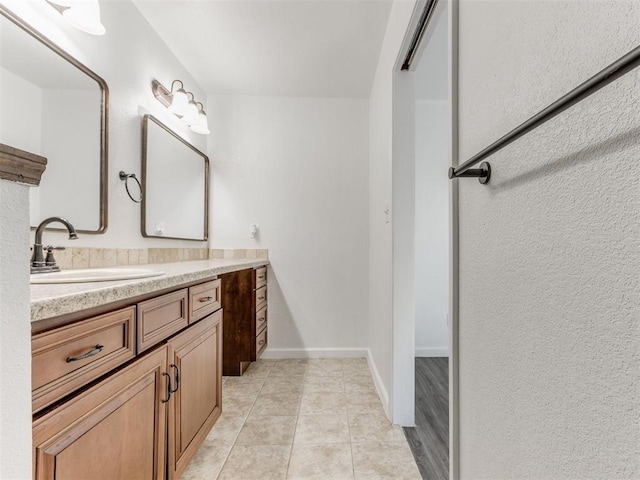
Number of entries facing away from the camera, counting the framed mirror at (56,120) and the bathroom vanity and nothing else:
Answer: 0

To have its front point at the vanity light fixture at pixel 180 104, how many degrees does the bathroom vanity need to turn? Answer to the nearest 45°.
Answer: approximately 135° to its left

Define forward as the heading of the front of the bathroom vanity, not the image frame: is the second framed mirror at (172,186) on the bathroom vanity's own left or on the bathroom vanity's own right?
on the bathroom vanity's own left

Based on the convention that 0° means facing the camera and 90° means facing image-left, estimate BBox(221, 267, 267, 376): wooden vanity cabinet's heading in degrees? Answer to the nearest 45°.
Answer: approximately 270°

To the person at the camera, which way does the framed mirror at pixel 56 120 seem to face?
facing the viewer and to the right of the viewer

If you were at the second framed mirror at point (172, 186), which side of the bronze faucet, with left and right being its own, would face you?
left

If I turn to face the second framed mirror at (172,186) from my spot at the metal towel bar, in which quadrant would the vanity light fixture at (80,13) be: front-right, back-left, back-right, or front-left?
front-left

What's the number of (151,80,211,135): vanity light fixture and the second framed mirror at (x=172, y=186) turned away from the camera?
0

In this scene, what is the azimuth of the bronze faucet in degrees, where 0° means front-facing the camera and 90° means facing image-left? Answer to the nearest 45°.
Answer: approximately 315°

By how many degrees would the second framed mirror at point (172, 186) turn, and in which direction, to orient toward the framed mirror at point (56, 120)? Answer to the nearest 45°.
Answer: approximately 90° to its right

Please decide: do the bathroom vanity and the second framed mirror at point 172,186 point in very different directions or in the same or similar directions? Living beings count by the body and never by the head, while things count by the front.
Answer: same or similar directions
